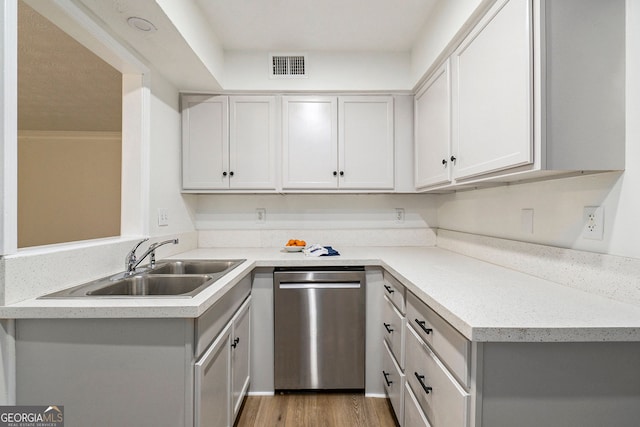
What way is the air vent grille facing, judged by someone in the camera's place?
facing the viewer

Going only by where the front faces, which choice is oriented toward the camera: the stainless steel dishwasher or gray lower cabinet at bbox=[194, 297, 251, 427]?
the stainless steel dishwasher

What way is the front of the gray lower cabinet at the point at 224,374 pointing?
to the viewer's right

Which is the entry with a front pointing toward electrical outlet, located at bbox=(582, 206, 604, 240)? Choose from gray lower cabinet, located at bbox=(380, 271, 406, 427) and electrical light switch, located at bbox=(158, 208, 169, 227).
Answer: electrical light switch, located at bbox=(158, 208, 169, 227)

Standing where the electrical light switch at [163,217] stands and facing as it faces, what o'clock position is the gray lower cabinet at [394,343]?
The gray lower cabinet is roughly at 12 o'clock from the electrical light switch.

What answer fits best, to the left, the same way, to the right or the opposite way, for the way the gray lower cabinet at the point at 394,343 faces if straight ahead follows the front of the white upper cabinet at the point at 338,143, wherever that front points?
to the right

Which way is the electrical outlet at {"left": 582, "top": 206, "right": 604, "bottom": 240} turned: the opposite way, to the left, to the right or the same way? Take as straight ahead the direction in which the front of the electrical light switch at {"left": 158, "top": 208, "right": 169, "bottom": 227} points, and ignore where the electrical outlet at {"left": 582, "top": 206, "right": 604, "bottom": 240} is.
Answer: the opposite way

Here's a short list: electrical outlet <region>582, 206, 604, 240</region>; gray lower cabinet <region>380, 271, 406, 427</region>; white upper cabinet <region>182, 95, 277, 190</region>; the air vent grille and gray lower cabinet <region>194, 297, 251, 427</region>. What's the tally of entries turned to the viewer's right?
1

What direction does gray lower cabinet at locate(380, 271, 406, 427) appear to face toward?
to the viewer's left

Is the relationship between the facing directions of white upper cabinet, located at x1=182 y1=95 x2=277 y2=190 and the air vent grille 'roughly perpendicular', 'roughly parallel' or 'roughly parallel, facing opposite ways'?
roughly parallel

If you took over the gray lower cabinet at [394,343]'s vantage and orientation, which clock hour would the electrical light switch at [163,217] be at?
The electrical light switch is roughly at 12 o'clock from the gray lower cabinet.

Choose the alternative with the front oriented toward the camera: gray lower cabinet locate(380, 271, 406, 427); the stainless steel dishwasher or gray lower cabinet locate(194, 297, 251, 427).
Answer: the stainless steel dishwasher

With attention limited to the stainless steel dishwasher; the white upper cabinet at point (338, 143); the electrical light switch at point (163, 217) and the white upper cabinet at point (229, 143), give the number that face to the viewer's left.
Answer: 0

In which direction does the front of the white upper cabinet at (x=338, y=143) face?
toward the camera
